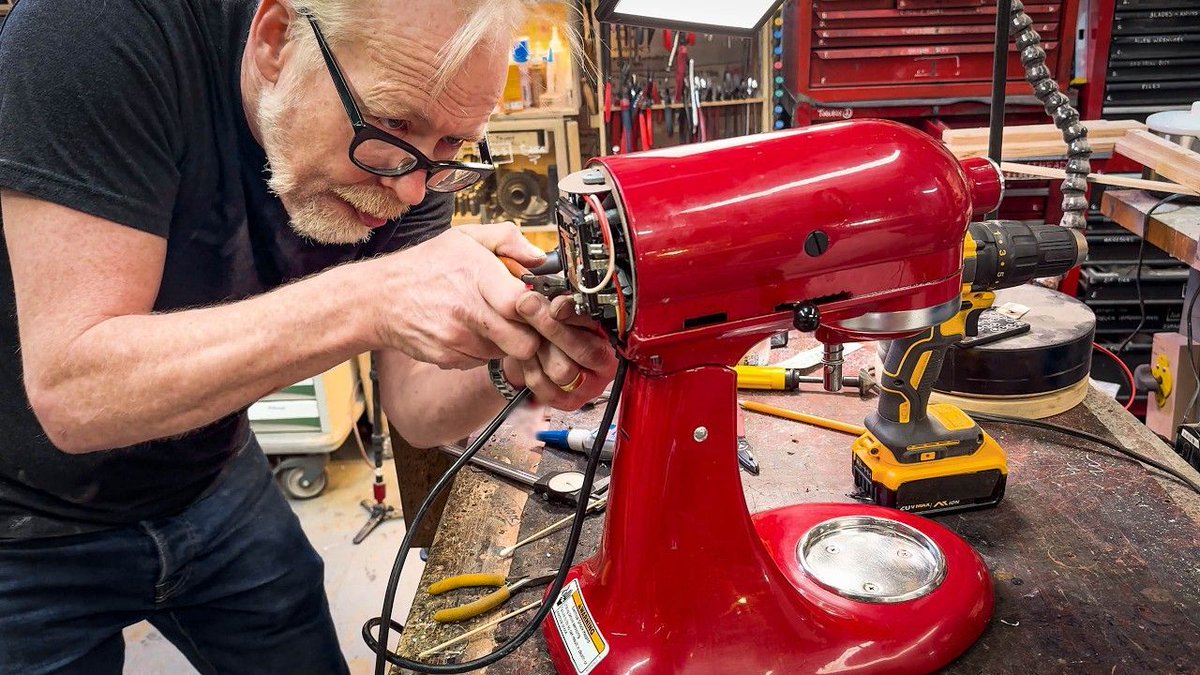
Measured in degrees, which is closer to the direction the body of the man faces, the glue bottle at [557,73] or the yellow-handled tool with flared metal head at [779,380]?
the yellow-handled tool with flared metal head

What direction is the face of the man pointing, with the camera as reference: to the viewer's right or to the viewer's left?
to the viewer's right

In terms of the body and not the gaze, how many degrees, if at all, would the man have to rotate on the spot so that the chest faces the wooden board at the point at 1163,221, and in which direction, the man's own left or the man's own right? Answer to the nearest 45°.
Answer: approximately 45° to the man's own left

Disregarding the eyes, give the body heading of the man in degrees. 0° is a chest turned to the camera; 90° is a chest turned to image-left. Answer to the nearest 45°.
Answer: approximately 315°

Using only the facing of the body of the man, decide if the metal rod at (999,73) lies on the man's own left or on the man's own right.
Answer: on the man's own left

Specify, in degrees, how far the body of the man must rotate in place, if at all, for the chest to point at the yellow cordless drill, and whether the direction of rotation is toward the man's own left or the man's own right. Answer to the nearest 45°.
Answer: approximately 45° to the man's own left
